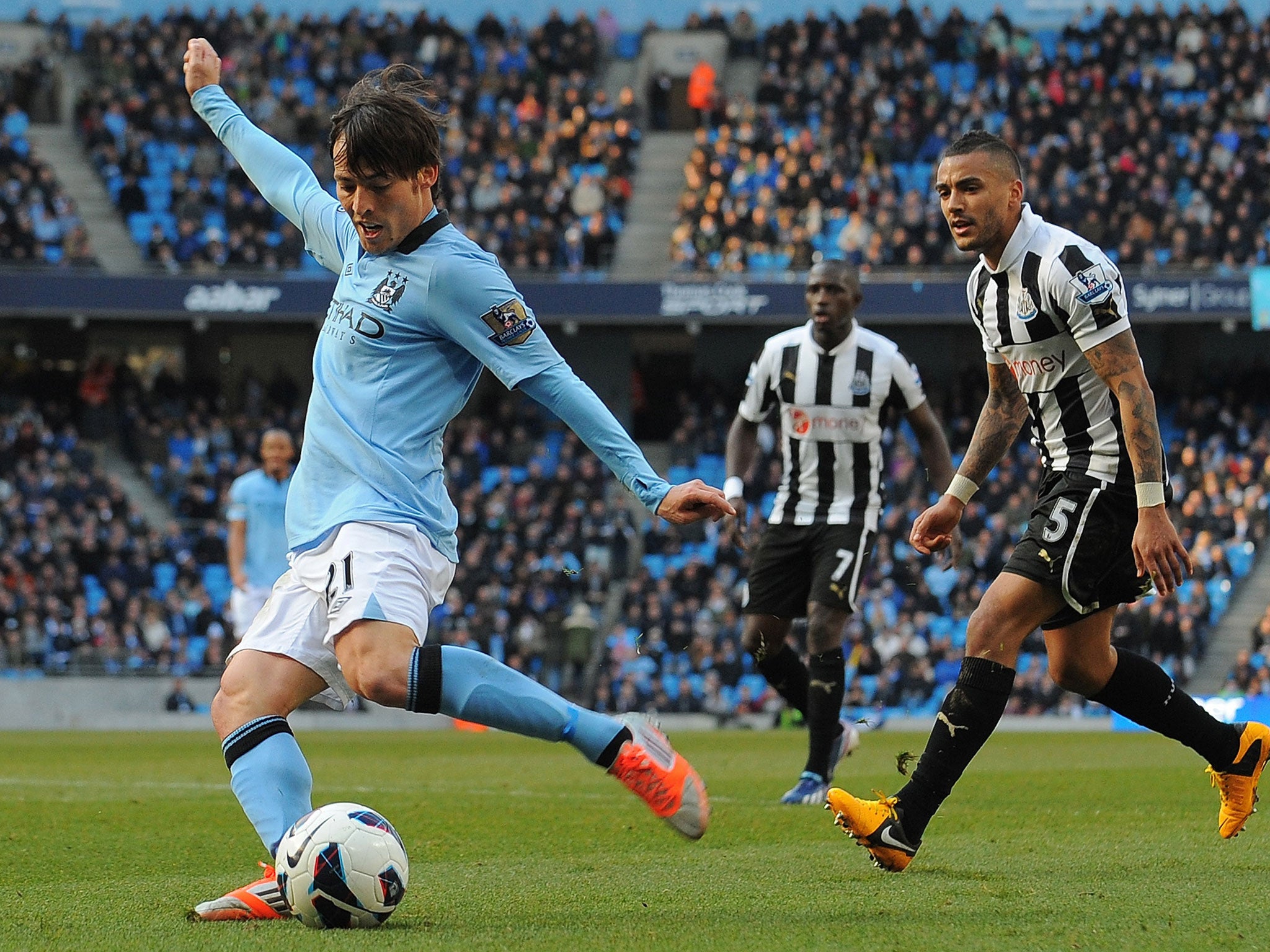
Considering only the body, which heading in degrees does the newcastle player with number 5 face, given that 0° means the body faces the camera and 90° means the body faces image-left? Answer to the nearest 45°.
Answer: approximately 45°

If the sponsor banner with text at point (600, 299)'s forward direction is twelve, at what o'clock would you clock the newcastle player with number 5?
The newcastle player with number 5 is roughly at 12 o'clock from the sponsor banner with text.

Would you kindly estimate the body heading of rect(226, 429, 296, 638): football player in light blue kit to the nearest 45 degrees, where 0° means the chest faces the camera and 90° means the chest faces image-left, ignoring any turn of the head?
approximately 0°

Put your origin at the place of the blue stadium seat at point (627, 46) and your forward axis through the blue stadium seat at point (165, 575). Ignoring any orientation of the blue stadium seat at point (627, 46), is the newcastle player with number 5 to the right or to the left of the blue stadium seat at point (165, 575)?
left

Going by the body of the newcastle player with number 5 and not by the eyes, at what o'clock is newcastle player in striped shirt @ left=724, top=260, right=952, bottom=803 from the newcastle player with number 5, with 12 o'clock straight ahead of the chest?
The newcastle player in striped shirt is roughly at 4 o'clock from the newcastle player with number 5.

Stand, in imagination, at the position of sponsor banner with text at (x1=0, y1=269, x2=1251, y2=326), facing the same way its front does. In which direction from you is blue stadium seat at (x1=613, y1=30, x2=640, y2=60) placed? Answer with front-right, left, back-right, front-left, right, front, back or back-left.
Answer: back

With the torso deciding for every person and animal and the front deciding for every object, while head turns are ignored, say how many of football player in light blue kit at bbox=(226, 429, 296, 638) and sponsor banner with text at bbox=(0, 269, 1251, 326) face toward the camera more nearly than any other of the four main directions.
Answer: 2

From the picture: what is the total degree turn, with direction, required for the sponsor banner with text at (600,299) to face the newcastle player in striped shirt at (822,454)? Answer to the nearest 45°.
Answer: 0° — it already faces them

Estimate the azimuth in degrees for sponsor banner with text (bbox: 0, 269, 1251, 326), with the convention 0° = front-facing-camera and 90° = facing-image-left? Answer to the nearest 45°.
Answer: approximately 0°
